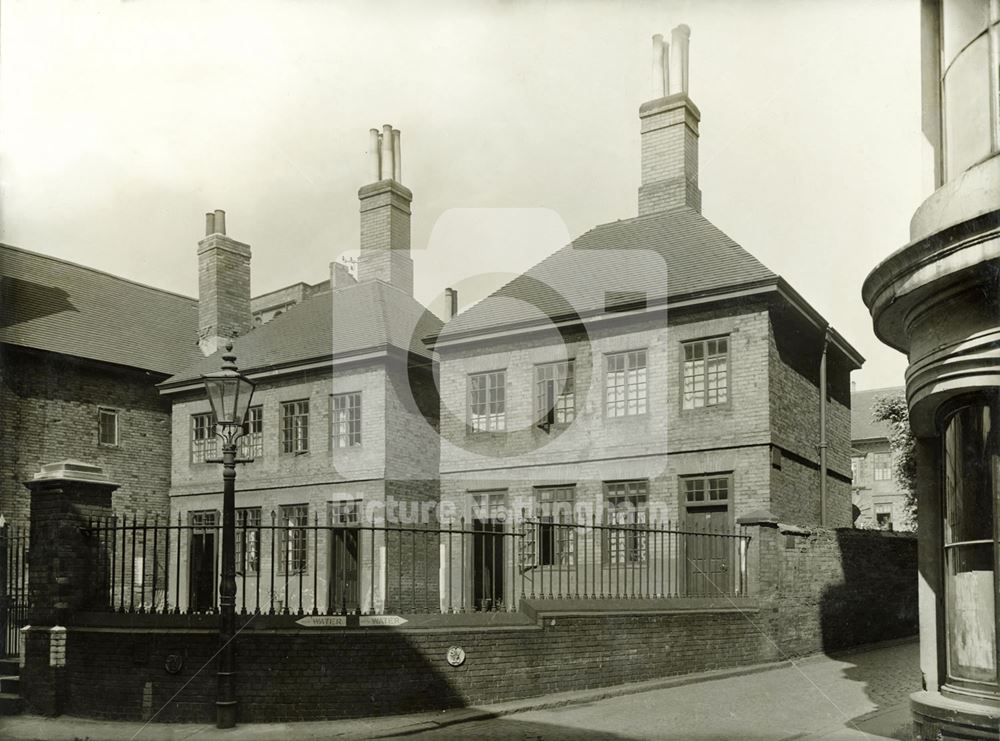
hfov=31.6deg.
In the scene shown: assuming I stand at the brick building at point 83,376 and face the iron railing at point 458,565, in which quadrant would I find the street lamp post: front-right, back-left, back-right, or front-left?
front-right

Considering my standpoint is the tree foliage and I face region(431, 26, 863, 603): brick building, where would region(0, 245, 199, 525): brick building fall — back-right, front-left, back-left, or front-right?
front-right

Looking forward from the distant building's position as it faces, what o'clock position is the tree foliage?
The tree foliage is roughly at 12 o'clock from the distant building.

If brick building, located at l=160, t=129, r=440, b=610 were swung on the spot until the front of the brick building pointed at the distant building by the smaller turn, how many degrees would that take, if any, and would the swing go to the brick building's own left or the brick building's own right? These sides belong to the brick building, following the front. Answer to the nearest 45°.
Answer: approximately 180°

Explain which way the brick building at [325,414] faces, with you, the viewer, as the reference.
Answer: facing the viewer and to the left of the viewer

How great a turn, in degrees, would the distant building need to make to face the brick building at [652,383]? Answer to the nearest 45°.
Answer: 0° — it already faces it

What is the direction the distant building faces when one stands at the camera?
facing the viewer

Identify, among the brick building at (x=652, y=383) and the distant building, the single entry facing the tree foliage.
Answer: the distant building

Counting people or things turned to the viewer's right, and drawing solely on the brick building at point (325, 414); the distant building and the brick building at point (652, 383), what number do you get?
0

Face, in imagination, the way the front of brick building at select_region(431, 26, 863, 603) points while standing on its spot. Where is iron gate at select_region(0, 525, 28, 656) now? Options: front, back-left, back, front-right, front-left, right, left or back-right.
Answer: front

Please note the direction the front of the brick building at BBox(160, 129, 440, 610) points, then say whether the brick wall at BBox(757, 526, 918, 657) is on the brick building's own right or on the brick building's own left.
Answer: on the brick building's own left

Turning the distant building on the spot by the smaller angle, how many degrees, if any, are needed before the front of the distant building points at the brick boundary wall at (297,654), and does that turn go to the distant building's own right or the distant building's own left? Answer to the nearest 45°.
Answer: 0° — it already faces it

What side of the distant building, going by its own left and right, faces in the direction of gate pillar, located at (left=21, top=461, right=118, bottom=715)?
front

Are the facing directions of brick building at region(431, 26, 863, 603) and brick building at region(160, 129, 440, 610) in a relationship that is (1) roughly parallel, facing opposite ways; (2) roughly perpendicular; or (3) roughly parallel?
roughly parallel

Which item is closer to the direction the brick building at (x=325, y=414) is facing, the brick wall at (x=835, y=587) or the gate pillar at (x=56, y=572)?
the gate pillar

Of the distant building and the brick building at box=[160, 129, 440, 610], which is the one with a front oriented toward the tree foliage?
the distant building

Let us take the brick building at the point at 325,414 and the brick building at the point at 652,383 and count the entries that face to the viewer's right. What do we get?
0

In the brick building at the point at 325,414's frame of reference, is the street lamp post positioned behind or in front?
in front

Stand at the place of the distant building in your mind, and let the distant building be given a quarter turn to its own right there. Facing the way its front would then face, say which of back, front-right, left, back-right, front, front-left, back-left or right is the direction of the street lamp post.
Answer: left
